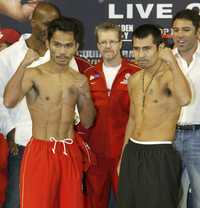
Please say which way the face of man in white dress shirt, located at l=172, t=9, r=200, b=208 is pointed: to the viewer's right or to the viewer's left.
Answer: to the viewer's left

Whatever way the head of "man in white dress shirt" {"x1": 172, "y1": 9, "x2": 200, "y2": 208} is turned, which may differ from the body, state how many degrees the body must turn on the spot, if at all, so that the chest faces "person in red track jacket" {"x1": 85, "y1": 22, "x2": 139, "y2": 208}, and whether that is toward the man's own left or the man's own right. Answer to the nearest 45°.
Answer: approximately 45° to the man's own right

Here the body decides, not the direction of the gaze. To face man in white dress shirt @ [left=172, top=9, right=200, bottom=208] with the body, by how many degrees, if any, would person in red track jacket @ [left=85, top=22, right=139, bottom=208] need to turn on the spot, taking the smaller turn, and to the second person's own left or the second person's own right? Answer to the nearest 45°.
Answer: approximately 90° to the second person's own left

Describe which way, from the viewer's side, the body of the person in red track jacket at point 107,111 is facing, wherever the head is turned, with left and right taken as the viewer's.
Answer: facing the viewer

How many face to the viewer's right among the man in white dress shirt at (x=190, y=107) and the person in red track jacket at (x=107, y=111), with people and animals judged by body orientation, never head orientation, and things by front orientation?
0

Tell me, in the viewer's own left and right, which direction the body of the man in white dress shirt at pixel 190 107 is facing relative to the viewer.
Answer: facing the viewer and to the left of the viewer
